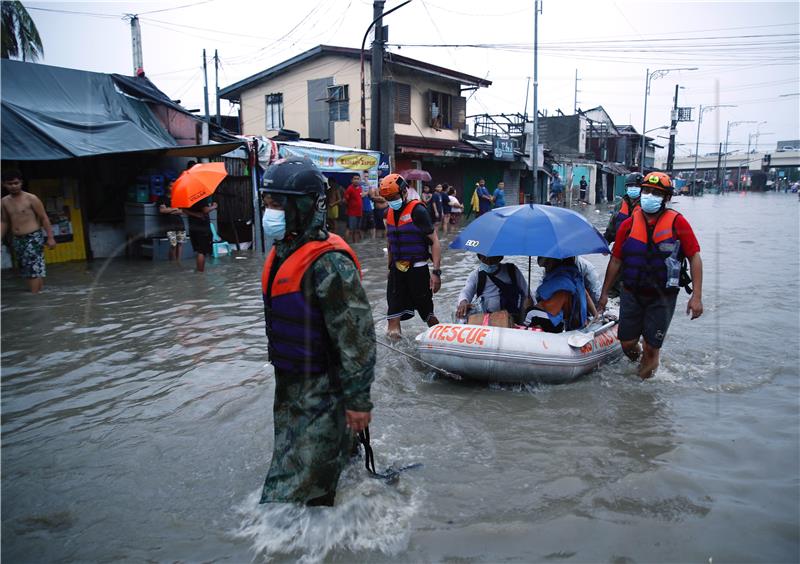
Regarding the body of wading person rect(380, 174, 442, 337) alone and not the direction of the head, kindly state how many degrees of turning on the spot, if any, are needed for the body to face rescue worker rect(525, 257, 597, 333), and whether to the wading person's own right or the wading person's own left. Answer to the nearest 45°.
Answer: approximately 90° to the wading person's own left

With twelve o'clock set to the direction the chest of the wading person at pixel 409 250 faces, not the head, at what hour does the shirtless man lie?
The shirtless man is roughly at 2 o'clock from the wading person.

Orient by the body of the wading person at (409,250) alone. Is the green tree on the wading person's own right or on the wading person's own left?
on the wading person's own right

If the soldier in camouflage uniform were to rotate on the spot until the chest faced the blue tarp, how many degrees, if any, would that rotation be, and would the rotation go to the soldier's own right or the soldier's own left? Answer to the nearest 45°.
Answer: approximately 90° to the soldier's own right

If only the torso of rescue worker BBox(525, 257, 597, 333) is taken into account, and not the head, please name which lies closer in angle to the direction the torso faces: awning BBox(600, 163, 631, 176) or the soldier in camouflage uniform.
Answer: the soldier in camouflage uniform

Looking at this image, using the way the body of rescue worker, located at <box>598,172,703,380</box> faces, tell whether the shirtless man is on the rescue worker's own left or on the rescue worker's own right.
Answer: on the rescue worker's own right

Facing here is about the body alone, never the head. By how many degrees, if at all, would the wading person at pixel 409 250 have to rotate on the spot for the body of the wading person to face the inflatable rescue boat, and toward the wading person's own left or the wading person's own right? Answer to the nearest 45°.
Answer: approximately 90° to the wading person's own left

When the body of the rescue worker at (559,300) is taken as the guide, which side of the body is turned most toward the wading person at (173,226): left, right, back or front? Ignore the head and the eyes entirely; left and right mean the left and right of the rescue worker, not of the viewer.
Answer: right

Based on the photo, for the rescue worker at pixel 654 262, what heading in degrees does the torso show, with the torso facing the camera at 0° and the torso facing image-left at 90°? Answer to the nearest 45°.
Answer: approximately 0°

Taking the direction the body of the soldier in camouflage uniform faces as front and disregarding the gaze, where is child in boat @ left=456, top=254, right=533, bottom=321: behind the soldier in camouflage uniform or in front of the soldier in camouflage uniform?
behind

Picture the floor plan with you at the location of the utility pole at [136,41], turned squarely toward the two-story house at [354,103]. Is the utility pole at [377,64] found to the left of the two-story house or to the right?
right

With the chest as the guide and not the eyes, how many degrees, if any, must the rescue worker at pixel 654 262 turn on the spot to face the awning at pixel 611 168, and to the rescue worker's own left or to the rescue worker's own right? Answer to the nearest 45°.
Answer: approximately 180°

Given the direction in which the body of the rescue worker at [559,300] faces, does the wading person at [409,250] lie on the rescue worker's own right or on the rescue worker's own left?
on the rescue worker's own right

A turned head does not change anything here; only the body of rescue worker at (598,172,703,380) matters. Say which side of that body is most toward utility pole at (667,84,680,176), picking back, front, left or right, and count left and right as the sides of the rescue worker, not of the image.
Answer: back
